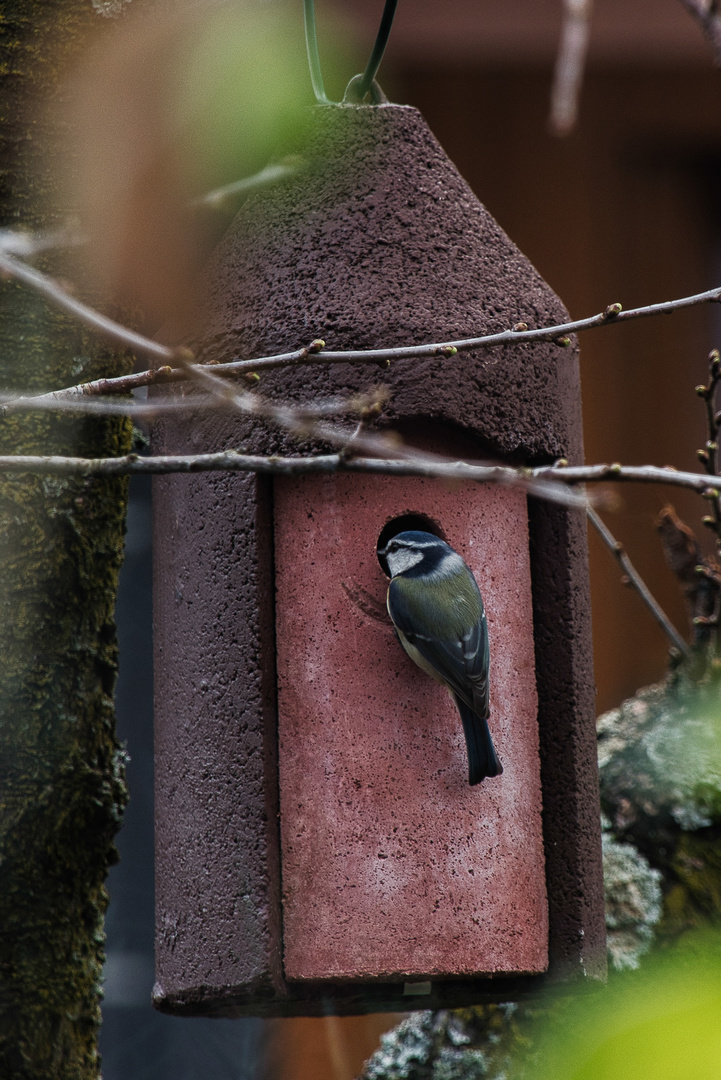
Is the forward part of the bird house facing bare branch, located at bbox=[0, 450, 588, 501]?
yes

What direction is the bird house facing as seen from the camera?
toward the camera

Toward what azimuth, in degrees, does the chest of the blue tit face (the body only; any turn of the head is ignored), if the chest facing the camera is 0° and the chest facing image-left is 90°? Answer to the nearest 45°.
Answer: approximately 135°

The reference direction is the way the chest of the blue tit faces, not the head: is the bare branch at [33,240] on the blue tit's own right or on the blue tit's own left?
on the blue tit's own left

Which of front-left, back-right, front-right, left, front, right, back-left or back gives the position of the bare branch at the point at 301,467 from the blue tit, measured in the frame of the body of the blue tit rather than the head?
back-left
